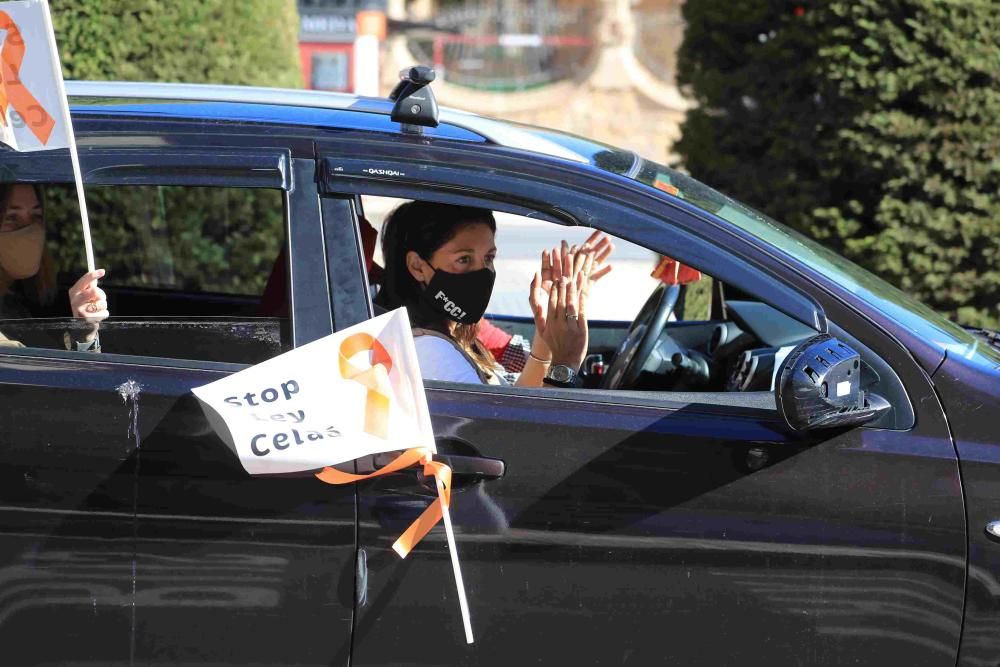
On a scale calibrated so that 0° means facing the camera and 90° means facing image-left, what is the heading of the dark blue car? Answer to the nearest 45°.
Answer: approximately 270°

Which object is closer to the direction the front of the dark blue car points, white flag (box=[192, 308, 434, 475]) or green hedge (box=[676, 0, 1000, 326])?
the green hedge
